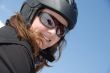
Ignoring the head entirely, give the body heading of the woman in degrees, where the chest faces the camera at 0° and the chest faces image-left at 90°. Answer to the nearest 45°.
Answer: approximately 315°

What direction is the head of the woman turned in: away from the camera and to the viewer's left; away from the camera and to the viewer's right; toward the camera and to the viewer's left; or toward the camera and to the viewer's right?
toward the camera and to the viewer's right
